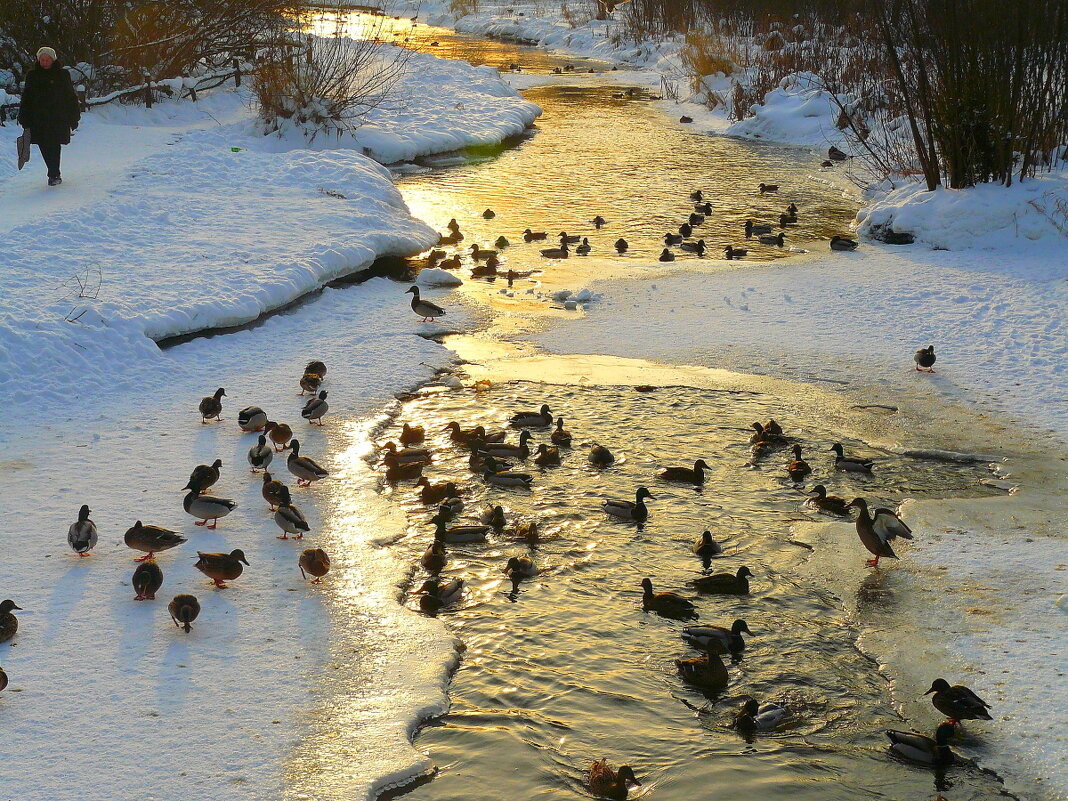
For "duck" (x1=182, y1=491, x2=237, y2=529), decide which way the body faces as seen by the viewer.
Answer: to the viewer's left

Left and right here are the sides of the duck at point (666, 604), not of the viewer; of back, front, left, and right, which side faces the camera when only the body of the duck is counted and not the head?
left

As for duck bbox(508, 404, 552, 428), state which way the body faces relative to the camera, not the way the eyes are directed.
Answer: to the viewer's right

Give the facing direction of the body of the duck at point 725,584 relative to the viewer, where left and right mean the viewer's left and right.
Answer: facing to the right of the viewer

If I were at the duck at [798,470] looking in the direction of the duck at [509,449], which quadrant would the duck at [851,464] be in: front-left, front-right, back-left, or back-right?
back-right

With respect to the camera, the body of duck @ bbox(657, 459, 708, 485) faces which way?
to the viewer's right

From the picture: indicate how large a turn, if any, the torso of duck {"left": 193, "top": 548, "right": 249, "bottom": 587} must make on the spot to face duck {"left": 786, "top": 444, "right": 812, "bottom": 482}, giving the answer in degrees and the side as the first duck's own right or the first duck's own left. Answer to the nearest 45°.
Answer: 0° — it already faces it

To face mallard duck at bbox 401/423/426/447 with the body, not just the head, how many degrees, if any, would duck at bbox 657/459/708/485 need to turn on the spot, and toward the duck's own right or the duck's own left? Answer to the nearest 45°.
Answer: approximately 180°
